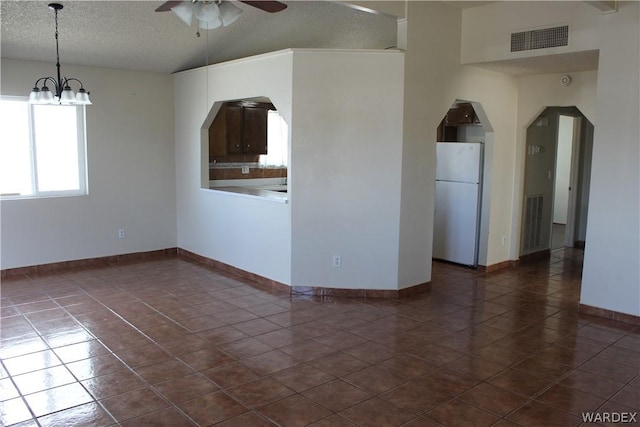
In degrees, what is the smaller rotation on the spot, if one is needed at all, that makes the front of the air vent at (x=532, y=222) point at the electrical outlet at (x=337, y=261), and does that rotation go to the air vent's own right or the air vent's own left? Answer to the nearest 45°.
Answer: approximately 90° to the air vent's own right

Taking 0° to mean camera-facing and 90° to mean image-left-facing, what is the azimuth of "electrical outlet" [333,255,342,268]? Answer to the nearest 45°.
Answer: approximately 0°

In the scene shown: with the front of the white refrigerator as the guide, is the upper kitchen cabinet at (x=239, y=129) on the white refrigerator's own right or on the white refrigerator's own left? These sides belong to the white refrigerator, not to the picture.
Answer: on the white refrigerator's own right

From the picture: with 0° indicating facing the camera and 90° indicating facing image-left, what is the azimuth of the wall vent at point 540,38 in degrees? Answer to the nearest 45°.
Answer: approximately 45°

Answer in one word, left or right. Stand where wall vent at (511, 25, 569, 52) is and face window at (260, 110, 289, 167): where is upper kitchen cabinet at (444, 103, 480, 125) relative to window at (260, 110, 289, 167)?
right

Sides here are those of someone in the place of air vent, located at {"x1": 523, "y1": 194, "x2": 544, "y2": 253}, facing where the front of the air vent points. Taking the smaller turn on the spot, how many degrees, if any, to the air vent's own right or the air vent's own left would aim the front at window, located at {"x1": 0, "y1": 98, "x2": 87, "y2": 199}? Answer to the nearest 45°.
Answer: approximately 90° to the air vent's own right

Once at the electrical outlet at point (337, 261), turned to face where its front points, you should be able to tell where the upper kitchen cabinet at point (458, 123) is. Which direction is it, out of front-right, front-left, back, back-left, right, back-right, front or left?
back-left

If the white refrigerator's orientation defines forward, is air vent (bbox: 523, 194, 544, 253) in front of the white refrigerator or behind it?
behind

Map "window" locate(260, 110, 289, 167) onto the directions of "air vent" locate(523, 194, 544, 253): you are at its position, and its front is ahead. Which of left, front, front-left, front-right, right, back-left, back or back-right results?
back-right

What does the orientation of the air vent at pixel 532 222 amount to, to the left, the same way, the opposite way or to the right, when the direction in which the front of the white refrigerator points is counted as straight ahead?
to the left

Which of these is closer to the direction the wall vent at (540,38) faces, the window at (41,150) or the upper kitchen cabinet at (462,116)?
the window
